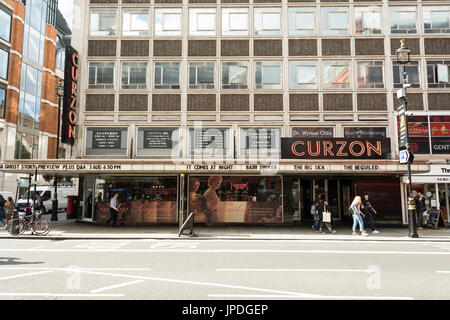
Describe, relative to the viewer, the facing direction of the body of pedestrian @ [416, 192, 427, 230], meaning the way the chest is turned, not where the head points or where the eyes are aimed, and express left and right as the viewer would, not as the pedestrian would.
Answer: facing the viewer

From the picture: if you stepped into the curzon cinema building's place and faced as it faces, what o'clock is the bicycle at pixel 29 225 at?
The bicycle is roughly at 2 o'clock from the curzon cinema building.

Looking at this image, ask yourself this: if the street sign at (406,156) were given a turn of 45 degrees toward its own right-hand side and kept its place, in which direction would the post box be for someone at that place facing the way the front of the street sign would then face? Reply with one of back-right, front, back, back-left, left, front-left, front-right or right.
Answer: front-right

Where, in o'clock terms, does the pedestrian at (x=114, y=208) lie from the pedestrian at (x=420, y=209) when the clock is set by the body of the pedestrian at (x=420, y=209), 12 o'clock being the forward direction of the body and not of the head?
the pedestrian at (x=114, y=208) is roughly at 2 o'clock from the pedestrian at (x=420, y=209).

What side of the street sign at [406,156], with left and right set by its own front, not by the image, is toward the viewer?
front

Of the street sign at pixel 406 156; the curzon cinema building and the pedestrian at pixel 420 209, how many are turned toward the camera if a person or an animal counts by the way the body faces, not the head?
3

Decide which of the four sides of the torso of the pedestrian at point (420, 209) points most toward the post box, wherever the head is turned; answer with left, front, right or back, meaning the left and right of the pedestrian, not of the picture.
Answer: right

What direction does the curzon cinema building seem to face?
toward the camera

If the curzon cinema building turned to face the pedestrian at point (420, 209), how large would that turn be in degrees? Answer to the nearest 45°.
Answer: approximately 90° to its left

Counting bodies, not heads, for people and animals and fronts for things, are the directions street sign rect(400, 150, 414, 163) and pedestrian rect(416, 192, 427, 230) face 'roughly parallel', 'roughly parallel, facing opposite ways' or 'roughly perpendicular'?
roughly parallel

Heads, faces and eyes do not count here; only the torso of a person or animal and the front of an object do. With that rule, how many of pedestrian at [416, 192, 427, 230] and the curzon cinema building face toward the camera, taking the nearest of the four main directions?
2

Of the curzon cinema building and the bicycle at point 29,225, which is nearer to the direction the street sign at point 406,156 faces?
the bicycle

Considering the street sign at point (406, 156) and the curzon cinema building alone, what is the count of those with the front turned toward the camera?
2
